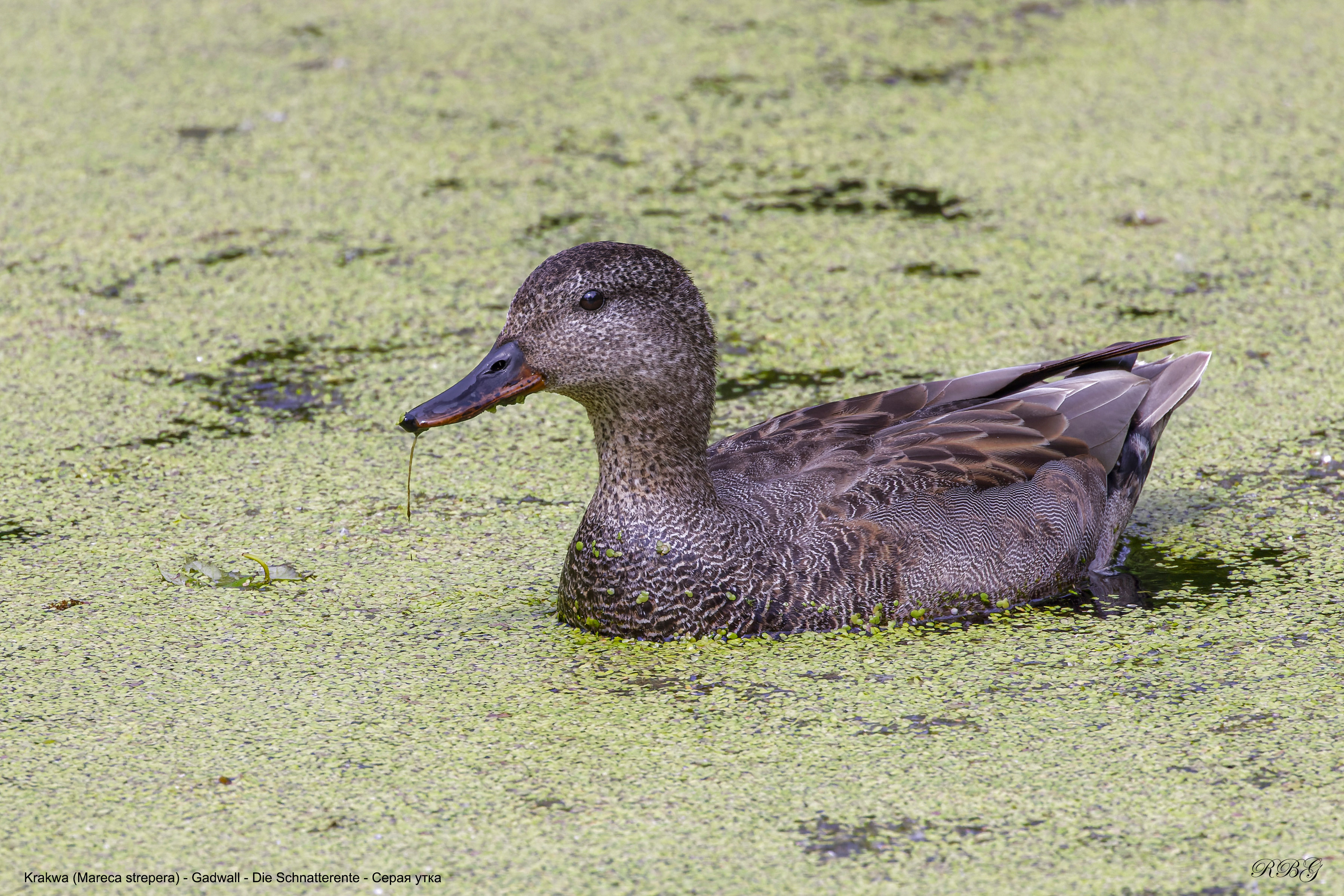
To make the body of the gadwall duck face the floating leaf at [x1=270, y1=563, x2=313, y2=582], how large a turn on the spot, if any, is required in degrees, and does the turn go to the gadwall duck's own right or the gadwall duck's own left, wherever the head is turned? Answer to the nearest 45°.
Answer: approximately 45° to the gadwall duck's own right

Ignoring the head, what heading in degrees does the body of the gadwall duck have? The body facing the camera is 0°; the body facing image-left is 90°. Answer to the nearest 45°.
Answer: approximately 45°
